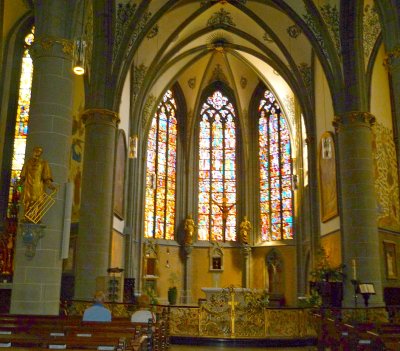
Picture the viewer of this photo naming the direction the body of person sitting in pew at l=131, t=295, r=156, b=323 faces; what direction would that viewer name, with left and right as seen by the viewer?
facing away from the viewer

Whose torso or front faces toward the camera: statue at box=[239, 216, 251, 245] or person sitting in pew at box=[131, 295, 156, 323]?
the statue

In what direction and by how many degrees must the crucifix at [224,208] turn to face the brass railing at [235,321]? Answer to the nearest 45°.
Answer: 0° — it already faces it

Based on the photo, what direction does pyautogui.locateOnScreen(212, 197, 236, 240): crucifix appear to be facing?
toward the camera

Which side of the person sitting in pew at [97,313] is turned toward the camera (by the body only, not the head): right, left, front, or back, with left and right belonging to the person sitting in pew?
back

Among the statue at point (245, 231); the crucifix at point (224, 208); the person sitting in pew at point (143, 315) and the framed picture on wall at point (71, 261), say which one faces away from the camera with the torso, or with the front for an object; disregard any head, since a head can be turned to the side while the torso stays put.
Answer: the person sitting in pew

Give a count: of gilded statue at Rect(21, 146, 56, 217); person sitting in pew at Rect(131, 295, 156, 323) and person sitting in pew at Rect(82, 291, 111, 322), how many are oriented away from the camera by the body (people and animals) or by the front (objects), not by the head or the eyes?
2

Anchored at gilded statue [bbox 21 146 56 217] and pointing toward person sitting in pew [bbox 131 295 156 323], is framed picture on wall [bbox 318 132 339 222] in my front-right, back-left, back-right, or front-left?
front-left

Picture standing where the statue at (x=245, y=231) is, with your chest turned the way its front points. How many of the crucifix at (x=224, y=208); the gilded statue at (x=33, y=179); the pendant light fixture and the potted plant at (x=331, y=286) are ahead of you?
3

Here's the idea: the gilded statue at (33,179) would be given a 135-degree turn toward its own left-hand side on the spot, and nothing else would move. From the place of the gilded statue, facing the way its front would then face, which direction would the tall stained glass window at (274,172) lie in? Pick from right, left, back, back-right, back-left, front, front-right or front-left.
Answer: front

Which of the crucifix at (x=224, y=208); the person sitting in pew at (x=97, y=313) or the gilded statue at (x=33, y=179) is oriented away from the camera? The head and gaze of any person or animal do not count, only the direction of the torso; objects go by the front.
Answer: the person sitting in pew

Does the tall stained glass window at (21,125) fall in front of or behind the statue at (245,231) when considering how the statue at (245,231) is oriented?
in front

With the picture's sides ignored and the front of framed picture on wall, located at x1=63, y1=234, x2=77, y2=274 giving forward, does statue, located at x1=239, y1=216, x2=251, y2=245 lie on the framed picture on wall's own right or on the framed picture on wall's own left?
on the framed picture on wall's own left

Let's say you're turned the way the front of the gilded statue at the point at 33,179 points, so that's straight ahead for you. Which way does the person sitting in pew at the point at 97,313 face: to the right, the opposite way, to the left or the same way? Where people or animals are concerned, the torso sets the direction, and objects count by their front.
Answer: the opposite way

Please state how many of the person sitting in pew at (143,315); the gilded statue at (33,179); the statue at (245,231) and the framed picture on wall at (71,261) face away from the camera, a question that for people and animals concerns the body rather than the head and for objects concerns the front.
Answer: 1

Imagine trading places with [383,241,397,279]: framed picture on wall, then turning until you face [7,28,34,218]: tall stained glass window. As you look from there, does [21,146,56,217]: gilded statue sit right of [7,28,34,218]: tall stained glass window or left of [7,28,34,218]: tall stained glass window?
left

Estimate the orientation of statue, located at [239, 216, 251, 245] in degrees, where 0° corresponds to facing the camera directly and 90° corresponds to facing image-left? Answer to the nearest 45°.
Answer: approximately 0°

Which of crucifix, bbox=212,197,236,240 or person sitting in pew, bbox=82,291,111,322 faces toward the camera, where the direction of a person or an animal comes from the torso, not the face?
the crucifix
